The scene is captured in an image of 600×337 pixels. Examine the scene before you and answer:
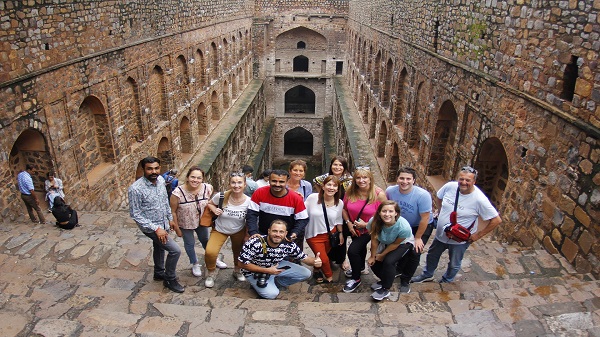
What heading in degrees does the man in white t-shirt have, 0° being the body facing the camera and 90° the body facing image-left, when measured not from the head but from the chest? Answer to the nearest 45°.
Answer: approximately 45°

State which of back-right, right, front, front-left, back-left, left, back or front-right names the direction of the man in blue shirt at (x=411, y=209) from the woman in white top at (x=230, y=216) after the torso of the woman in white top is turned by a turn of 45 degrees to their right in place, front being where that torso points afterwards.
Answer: back-left

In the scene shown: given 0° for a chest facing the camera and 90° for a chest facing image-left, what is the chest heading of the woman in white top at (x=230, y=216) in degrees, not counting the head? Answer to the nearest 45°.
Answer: approximately 0°

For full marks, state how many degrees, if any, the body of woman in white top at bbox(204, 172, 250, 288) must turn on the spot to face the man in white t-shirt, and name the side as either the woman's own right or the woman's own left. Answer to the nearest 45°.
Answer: approximately 90° to the woman's own left

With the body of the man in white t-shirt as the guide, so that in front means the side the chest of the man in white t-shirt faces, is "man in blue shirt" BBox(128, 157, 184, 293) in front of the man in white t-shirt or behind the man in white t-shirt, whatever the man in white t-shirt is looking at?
in front

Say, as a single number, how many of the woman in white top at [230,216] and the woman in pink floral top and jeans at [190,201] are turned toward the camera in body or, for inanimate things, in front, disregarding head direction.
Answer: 2

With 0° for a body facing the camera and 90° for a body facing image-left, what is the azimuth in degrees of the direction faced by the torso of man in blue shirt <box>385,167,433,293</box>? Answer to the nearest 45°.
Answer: approximately 45°

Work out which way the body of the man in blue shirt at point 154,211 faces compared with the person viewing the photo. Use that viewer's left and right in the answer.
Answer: facing the viewer and to the right of the viewer

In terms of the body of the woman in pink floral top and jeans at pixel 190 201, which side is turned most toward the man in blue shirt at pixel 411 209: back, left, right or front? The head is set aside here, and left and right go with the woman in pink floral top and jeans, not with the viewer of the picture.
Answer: left

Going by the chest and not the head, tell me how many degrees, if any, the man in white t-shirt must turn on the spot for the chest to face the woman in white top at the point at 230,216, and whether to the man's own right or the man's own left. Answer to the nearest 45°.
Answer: approximately 45° to the man's own right

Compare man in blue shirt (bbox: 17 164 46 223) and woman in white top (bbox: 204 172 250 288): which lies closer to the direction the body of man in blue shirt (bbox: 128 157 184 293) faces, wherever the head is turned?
the woman in white top
